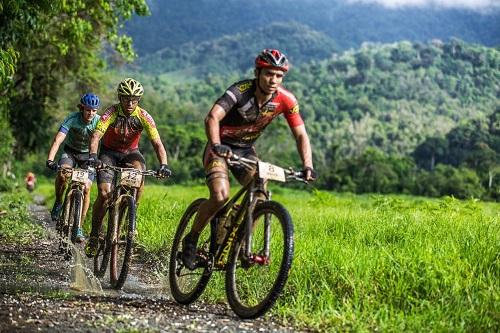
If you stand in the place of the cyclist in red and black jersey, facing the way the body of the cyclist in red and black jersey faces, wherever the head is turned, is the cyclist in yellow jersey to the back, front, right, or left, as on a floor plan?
back

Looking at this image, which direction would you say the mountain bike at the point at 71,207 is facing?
toward the camera

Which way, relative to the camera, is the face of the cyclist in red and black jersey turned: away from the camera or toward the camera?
toward the camera

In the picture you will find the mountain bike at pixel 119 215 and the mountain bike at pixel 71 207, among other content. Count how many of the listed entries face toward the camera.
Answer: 2

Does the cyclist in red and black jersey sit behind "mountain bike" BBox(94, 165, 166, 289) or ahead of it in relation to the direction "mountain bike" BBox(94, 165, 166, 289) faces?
ahead

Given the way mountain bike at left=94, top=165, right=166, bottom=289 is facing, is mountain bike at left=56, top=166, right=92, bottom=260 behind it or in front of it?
behind

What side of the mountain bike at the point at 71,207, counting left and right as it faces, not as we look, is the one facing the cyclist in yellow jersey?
front

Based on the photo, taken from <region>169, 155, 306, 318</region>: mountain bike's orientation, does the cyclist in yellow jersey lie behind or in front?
behind

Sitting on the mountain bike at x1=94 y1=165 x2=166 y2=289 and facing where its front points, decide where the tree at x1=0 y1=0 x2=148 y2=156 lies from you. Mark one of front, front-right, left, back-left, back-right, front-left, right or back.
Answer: back

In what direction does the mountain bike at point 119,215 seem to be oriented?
toward the camera

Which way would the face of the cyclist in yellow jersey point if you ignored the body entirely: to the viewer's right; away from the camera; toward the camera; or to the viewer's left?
toward the camera

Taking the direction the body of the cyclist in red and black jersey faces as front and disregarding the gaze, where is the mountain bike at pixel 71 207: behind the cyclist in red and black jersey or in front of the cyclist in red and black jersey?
behind

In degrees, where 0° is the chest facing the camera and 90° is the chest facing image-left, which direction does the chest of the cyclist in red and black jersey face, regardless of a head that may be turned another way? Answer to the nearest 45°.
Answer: approximately 315°
